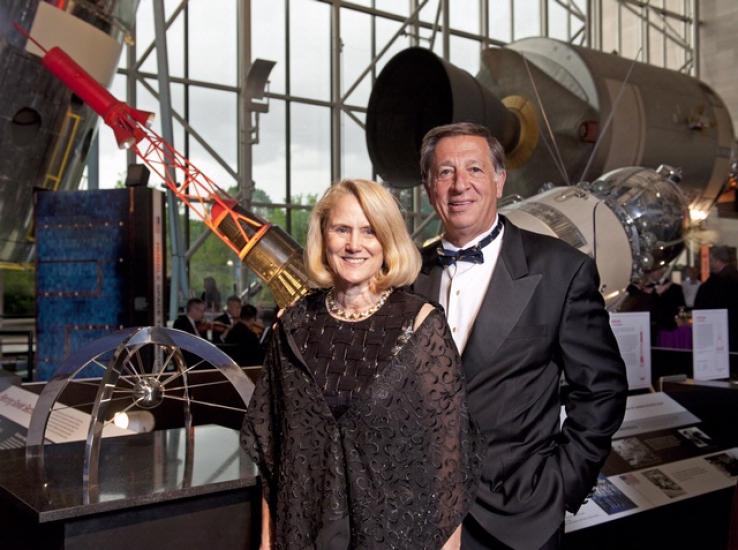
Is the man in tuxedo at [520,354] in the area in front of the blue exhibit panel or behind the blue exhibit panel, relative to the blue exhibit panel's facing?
in front

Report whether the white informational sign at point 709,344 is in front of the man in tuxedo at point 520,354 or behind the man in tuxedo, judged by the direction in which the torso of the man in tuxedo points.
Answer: behind

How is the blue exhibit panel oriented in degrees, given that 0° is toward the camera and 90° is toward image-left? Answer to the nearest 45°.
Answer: approximately 0°

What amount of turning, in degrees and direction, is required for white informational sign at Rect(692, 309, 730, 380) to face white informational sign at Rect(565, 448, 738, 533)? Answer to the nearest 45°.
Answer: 0° — it already faces it

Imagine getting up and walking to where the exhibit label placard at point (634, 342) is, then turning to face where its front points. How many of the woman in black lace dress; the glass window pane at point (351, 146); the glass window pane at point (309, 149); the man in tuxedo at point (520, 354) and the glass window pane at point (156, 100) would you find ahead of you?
2

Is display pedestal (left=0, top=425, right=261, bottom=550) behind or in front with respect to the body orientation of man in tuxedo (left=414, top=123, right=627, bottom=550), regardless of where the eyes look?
in front

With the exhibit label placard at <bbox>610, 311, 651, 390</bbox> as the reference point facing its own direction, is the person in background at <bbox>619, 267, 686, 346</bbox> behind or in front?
behind

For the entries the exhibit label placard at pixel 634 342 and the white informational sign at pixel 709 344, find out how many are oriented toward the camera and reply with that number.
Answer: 2

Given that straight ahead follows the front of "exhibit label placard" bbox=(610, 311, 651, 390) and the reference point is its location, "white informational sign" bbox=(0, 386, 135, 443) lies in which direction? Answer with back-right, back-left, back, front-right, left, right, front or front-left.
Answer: front-right

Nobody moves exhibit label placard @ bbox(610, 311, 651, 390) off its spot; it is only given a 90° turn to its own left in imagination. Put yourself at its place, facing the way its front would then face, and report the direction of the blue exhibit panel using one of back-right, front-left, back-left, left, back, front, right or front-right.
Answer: back

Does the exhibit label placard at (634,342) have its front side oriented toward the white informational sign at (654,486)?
yes

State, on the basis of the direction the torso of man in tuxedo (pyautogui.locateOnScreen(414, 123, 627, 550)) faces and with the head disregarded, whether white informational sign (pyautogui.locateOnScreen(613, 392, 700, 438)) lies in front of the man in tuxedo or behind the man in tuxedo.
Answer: behind

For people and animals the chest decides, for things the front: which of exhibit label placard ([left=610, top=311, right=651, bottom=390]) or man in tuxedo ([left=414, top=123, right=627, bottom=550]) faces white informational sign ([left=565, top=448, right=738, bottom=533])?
the exhibit label placard
